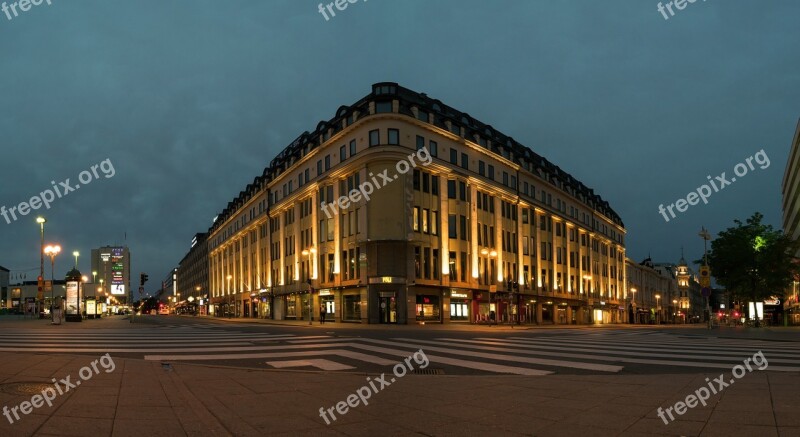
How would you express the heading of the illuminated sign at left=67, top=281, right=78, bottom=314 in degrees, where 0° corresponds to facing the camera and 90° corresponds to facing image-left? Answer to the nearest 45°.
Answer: approximately 0°

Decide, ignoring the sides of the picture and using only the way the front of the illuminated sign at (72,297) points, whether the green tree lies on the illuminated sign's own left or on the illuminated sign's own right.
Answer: on the illuminated sign's own left
